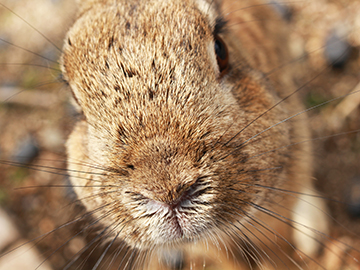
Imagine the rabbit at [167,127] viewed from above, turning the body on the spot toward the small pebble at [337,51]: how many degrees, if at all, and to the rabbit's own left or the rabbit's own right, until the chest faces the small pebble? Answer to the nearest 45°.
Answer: approximately 135° to the rabbit's own left

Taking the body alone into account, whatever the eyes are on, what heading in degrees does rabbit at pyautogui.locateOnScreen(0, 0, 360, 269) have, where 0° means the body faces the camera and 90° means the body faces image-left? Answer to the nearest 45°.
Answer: approximately 0°
